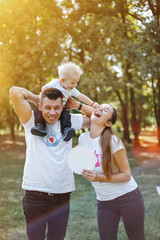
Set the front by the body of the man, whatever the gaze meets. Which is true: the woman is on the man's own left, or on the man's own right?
on the man's own left

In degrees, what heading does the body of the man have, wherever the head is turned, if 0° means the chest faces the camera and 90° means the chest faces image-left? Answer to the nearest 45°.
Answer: approximately 0°

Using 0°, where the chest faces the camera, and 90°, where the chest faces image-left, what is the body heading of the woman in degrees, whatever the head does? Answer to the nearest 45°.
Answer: approximately 45°

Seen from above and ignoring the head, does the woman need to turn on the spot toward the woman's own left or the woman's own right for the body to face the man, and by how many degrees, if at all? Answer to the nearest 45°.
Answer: approximately 45° to the woman's own right
